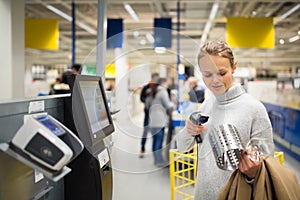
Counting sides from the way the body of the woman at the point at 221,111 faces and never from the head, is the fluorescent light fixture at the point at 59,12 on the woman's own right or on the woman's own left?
on the woman's own right

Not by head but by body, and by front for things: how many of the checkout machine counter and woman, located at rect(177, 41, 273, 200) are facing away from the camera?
0

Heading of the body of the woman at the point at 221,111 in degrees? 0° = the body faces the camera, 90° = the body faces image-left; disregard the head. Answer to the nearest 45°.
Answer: approximately 45°

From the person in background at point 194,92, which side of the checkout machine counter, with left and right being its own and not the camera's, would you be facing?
left

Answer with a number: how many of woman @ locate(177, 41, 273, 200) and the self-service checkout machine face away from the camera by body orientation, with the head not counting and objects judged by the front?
0

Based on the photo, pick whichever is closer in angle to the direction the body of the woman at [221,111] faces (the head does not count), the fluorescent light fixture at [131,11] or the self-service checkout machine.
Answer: the self-service checkout machine

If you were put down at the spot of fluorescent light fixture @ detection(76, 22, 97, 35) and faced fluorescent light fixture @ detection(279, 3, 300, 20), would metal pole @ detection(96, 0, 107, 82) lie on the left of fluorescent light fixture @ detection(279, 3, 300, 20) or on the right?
right

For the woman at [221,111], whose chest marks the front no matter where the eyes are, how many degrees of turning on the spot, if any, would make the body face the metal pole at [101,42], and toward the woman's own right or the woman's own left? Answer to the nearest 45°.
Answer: approximately 90° to the woman's own right

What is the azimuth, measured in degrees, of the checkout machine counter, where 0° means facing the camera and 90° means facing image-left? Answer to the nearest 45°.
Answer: approximately 315°

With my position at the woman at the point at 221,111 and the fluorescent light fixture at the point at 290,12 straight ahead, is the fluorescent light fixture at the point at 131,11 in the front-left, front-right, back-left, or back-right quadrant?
front-left

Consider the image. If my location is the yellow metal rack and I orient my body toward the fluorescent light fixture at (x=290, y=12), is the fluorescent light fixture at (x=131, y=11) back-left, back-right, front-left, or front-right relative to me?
front-left

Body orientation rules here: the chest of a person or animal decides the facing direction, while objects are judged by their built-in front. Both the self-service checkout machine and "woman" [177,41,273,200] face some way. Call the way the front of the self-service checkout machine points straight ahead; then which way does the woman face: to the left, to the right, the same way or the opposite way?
to the right

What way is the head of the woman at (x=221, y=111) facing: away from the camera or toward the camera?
toward the camera

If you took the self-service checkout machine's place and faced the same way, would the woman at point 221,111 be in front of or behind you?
in front

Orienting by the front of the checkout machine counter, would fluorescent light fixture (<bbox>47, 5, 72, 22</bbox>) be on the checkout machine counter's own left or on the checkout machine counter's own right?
on the checkout machine counter's own left
